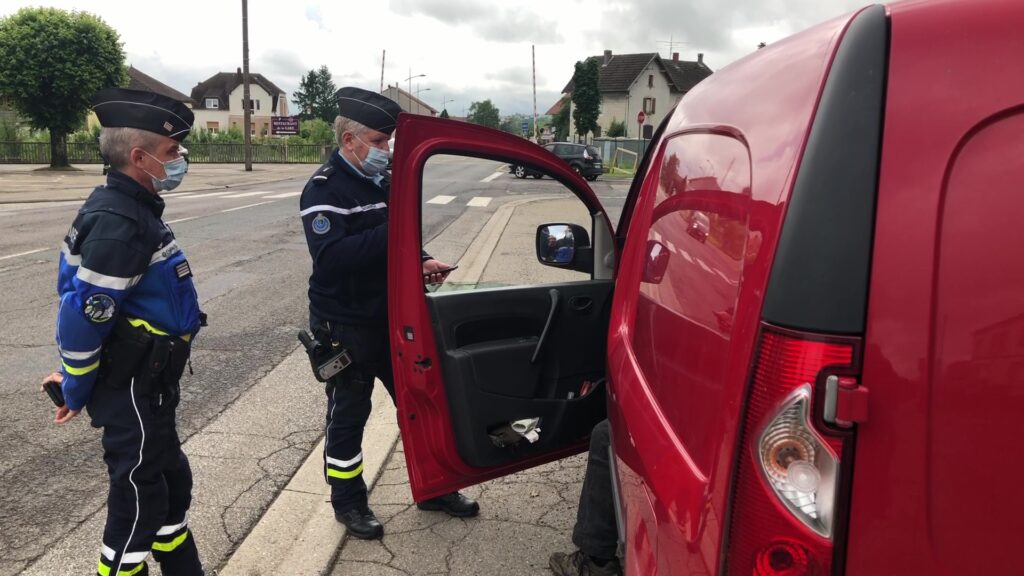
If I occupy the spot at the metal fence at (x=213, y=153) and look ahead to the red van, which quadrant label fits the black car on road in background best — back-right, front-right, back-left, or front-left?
front-left

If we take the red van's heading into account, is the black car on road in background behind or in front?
in front

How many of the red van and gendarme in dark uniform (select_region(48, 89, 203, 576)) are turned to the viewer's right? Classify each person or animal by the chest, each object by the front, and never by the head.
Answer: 1

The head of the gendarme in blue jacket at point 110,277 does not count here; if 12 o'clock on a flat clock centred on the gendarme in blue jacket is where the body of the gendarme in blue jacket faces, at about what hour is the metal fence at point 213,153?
The metal fence is roughly at 9 o'clock from the gendarme in blue jacket.

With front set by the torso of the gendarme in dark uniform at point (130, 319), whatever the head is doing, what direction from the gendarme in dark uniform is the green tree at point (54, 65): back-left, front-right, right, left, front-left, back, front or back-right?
left

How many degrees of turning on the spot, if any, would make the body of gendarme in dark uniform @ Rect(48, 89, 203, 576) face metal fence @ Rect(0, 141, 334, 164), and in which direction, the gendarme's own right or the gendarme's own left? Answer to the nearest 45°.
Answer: approximately 90° to the gendarme's own left

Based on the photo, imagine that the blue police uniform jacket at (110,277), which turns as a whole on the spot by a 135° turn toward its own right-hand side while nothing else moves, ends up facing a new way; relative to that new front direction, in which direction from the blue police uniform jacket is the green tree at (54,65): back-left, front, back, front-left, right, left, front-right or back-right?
back-right

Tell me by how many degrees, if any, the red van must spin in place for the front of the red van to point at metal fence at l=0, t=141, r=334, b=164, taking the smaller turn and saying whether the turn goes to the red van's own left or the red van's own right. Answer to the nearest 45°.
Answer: approximately 45° to the red van's own left

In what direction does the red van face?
away from the camera

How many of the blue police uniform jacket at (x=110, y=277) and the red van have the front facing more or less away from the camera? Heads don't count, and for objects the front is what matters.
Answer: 1

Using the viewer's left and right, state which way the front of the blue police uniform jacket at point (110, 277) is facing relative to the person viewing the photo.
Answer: facing to the right of the viewer

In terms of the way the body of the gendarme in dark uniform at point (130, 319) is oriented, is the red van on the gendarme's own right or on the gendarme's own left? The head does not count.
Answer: on the gendarme's own right

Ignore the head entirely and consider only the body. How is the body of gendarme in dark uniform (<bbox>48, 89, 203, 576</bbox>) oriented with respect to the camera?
to the viewer's right
